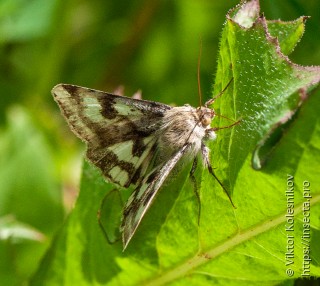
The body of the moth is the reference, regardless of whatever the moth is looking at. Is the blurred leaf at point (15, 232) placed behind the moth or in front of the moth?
behind

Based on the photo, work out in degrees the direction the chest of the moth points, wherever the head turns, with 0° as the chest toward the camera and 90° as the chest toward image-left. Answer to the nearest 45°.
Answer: approximately 270°

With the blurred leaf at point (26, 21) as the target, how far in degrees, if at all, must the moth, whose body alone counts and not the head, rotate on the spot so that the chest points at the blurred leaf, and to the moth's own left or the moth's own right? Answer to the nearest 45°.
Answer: approximately 90° to the moth's own left
